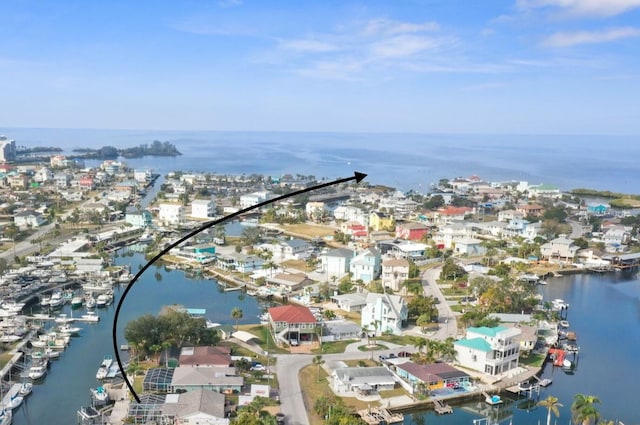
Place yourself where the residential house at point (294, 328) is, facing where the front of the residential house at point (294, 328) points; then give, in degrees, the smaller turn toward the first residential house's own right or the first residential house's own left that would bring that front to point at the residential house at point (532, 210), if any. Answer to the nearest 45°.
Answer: approximately 135° to the first residential house's own left

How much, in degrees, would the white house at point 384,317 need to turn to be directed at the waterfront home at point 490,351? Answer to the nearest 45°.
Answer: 0° — it already faces it

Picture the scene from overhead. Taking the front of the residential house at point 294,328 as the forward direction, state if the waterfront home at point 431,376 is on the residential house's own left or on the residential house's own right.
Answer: on the residential house's own left

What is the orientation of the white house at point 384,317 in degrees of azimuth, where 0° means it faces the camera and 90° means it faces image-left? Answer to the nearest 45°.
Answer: approximately 315°

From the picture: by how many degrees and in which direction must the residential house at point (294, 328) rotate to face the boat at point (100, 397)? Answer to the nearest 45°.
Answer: approximately 45° to its right

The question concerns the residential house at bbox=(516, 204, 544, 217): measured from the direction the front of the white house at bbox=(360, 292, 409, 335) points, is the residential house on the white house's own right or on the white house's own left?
on the white house's own left

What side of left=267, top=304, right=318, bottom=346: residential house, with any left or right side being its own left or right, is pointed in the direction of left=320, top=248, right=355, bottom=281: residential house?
back

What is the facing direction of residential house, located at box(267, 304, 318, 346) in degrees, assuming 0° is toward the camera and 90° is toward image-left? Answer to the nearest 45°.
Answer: approximately 0°

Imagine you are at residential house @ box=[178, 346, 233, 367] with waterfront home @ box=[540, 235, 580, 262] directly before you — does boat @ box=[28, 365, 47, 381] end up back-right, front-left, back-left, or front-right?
back-left

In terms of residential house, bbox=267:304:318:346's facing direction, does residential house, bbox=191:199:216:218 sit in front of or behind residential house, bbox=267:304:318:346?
behind

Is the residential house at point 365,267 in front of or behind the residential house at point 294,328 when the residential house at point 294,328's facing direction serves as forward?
behind

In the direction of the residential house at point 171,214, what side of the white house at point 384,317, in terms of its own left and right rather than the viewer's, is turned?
back

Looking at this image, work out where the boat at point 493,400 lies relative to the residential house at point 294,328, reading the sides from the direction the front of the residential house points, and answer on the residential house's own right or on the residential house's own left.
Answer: on the residential house's own left

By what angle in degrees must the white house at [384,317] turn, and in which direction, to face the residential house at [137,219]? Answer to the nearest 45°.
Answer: approximately 180°

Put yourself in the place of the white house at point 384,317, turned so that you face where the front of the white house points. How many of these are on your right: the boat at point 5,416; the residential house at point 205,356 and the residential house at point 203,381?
3
